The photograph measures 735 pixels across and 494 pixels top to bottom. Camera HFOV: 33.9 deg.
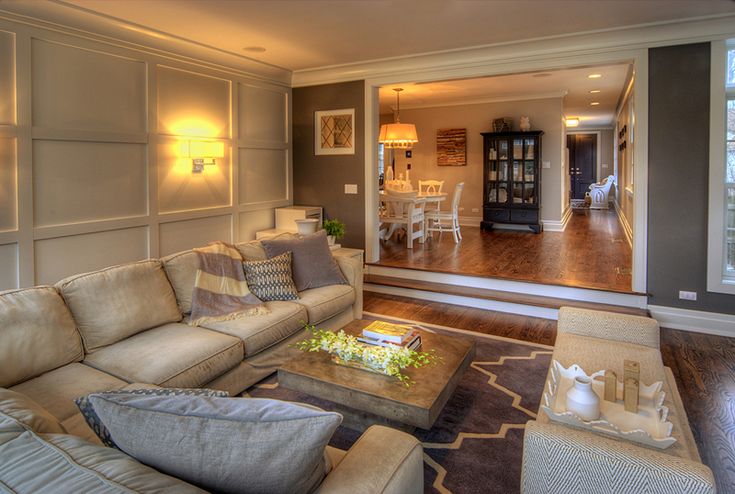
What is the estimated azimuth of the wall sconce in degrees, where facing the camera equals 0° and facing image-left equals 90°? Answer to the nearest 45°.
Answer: approximately 315°

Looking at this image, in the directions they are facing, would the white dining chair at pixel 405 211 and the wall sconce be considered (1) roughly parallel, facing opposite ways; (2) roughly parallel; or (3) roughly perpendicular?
roughly perpendicular

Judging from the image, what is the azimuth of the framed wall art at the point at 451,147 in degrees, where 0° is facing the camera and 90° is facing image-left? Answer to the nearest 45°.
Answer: approximately 0°

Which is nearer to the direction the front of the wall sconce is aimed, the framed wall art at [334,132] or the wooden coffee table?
the wooden coffee table
